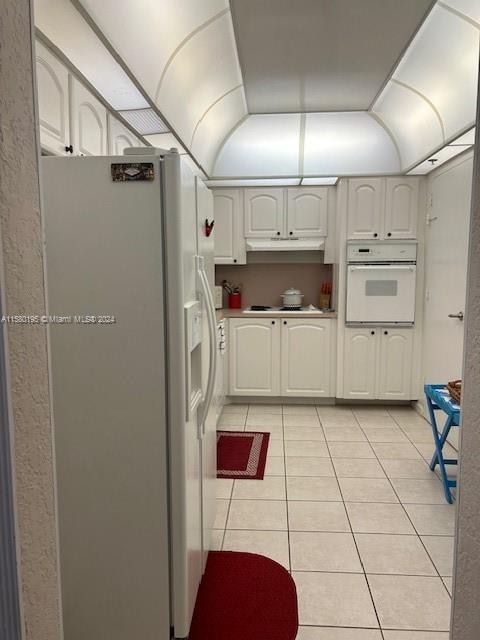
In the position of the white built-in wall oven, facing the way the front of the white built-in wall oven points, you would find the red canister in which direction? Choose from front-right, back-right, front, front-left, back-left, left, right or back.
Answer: right

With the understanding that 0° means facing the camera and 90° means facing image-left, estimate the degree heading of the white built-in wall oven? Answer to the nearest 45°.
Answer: approximately 0°

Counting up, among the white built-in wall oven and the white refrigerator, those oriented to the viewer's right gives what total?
1

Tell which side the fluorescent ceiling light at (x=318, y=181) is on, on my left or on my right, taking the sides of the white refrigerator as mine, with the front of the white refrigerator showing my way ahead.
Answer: on my left

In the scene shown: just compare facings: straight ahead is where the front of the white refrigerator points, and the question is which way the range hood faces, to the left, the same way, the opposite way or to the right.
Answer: to the right

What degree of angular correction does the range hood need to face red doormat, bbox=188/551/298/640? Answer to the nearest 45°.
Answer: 0° — it already faces it

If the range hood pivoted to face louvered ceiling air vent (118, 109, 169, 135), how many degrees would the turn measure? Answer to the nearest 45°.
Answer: approximately 45° to its right

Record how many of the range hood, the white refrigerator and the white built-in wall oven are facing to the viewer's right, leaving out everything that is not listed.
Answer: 1

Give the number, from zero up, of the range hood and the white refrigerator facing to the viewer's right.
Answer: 1

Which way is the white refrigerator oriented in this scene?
to the viewer's right

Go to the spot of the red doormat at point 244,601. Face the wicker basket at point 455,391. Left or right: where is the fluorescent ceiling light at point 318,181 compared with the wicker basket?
left
